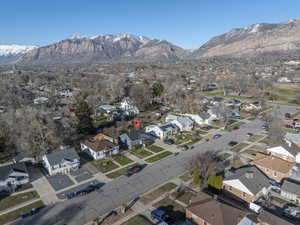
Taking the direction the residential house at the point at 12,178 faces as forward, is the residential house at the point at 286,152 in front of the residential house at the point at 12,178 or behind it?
in front

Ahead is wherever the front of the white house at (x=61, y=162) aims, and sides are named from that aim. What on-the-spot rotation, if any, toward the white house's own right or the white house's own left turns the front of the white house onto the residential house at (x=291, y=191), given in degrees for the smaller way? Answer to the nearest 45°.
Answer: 0° — it already faces it

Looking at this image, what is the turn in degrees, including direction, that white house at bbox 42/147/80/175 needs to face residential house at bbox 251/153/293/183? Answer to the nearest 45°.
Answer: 0° — it already faces it

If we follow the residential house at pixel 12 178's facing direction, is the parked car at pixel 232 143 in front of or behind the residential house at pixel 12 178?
in front

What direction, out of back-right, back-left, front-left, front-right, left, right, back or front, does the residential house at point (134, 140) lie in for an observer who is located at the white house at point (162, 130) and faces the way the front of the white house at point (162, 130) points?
right

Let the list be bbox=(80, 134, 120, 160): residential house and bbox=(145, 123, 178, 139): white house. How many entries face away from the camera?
0

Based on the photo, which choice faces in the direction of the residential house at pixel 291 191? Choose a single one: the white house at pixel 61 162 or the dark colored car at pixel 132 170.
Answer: the white house

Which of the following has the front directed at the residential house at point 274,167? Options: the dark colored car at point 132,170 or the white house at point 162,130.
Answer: the white house
